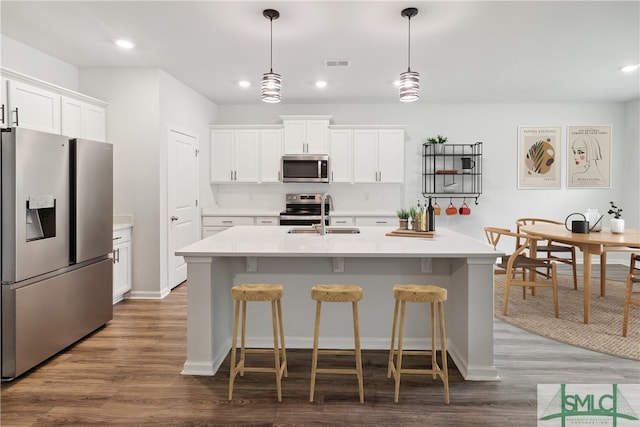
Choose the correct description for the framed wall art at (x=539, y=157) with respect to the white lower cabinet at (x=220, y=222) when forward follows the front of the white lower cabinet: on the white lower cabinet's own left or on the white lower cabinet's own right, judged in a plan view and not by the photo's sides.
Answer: on the white lower cabinet's own left

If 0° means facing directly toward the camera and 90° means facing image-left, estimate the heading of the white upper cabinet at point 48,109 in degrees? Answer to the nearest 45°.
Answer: approximately 315°

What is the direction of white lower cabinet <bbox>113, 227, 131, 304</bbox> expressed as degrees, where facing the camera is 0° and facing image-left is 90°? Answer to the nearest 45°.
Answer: approximately 315°

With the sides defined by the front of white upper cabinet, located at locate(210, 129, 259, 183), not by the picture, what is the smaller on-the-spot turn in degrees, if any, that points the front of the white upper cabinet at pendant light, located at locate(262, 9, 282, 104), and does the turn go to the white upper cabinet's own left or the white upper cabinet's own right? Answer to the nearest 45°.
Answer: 0° — it already faces it

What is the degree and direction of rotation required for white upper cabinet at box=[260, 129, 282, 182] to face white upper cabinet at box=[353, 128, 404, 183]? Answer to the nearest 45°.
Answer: approximately 90° to its left

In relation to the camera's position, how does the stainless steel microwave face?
facing the viewer

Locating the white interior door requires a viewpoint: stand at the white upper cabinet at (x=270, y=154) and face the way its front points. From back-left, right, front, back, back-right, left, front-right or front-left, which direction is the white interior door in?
front-right

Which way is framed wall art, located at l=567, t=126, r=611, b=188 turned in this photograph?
toward the camera

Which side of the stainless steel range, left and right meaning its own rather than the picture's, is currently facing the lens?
front

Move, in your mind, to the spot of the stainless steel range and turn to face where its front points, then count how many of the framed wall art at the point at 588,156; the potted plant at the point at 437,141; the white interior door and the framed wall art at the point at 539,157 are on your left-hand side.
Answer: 3

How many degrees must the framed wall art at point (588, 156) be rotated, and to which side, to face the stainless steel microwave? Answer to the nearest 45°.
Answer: approximately 45° to its right

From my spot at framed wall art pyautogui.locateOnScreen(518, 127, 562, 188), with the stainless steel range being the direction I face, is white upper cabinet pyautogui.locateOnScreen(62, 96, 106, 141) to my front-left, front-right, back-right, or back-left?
front-left

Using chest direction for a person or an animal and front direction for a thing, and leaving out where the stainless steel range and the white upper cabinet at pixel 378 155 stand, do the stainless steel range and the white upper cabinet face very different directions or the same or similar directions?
same or similar directions

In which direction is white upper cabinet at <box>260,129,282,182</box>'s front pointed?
toward the camera

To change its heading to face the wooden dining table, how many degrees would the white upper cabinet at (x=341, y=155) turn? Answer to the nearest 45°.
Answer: approximately 45° to its left
